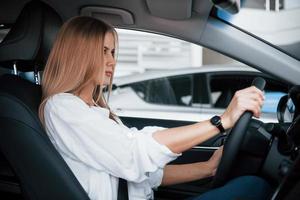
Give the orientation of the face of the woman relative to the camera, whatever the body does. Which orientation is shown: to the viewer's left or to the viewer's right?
to the viewer's right

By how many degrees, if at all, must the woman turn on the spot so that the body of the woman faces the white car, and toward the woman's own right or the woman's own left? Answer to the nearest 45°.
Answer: approximately 90° to the woman's own left

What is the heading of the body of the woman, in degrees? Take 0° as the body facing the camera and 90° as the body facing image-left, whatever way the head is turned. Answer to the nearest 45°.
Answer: approximately 270°
